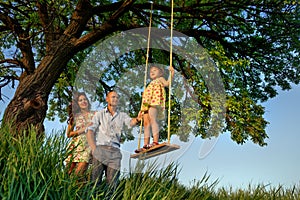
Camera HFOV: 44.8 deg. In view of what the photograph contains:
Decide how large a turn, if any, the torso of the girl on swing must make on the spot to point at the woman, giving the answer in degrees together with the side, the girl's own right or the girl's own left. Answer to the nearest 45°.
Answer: approximately 45° to the girl's own right

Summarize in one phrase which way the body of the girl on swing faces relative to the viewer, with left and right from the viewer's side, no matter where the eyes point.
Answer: facing the viewer and to the left of the viewer

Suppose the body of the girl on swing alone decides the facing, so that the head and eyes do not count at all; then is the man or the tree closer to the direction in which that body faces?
the man
